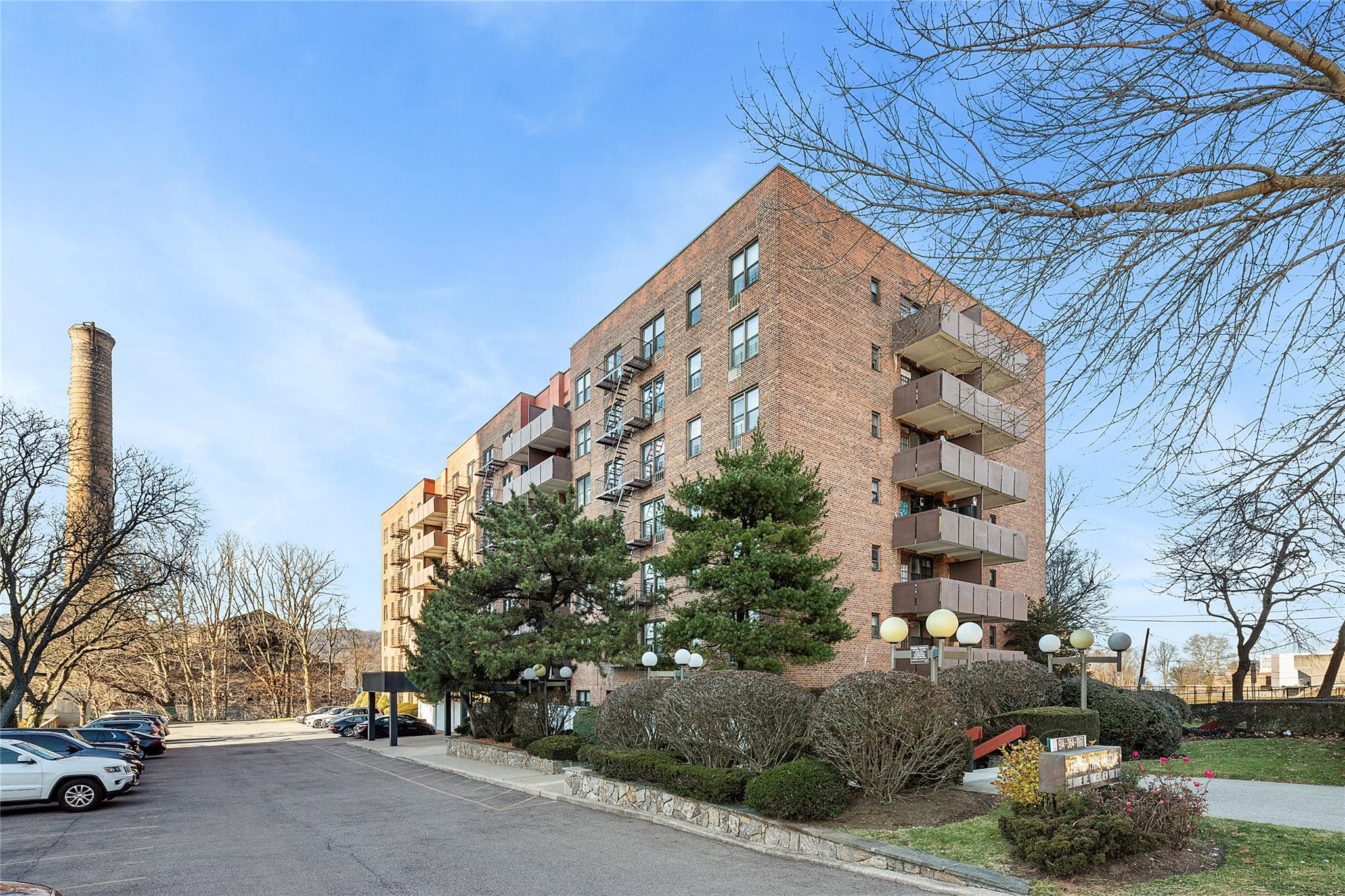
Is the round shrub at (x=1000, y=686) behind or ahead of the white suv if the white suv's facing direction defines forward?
ahead

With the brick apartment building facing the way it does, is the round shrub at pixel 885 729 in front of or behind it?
in front

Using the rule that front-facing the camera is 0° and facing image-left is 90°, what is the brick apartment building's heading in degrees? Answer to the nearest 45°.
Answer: approximately 45°

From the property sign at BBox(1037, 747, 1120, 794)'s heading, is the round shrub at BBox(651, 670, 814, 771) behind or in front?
behind

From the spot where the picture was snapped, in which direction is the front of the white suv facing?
facing to the right of the viewer

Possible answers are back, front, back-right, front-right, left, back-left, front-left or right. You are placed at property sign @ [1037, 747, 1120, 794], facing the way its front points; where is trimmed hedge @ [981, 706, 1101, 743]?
back-left

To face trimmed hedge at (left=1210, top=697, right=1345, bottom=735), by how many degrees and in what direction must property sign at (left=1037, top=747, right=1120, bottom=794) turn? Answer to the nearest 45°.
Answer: approximately 135° to its left

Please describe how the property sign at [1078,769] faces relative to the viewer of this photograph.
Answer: facing the viewer and to the right of the viewer

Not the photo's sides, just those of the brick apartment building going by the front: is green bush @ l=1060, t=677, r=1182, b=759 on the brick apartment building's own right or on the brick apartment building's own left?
on the brick apartment building's own left

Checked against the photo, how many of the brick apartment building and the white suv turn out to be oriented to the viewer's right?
1

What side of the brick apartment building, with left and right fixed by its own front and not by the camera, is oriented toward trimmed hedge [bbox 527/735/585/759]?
front
